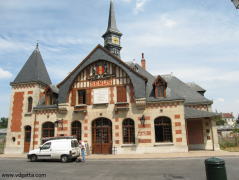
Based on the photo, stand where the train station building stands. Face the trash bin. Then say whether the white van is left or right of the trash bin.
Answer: right

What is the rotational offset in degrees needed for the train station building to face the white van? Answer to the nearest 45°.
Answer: approximately 45° to its right

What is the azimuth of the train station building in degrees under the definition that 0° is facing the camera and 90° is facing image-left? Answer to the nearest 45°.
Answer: approximately 0°

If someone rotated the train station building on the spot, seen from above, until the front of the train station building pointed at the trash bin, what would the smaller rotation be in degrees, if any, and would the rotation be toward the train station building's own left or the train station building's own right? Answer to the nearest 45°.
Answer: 0° — it already faces it
